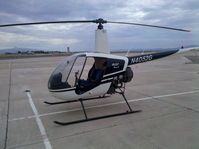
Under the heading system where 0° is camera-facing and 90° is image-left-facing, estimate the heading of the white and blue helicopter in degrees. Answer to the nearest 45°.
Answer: approximately 45°
